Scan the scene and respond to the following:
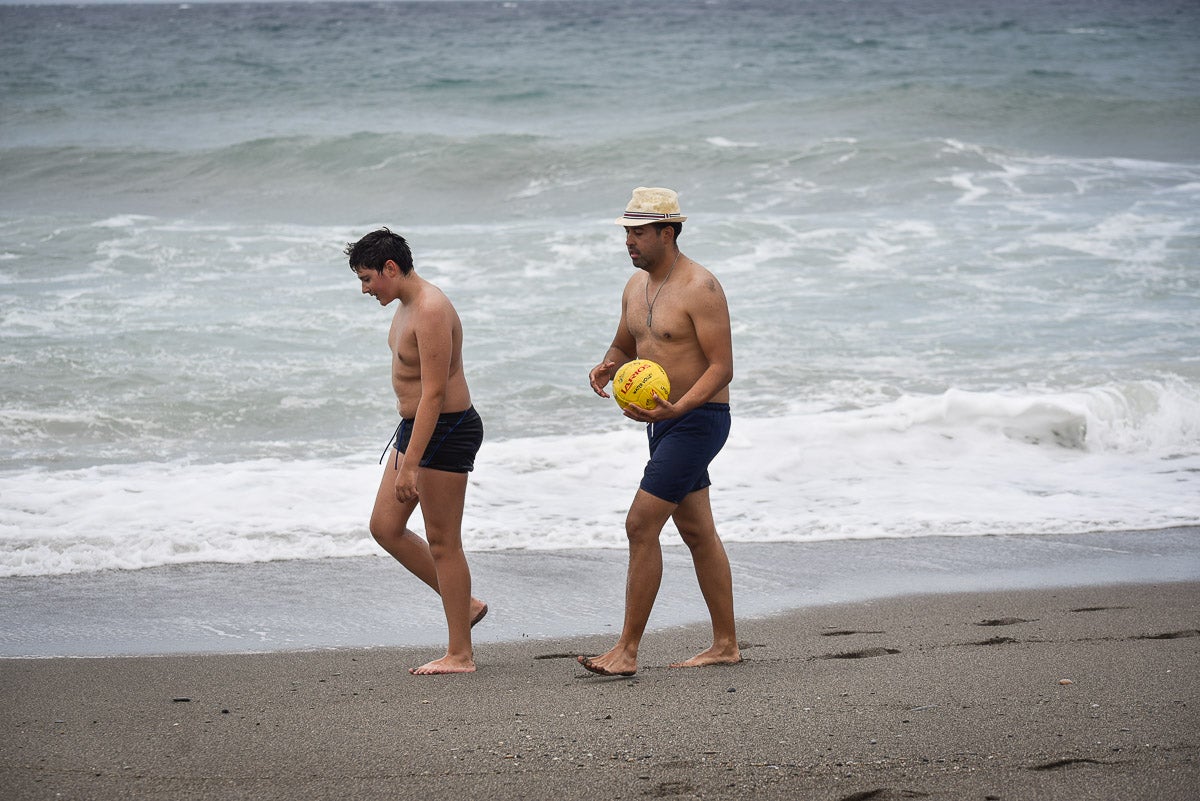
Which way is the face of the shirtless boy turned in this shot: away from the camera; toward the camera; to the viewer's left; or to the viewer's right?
to the viewer's left

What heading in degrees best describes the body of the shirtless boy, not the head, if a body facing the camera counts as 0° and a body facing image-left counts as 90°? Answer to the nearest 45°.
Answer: approximately 90°

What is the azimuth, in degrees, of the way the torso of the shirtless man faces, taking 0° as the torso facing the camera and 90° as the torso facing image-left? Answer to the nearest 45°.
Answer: approximately 45°
